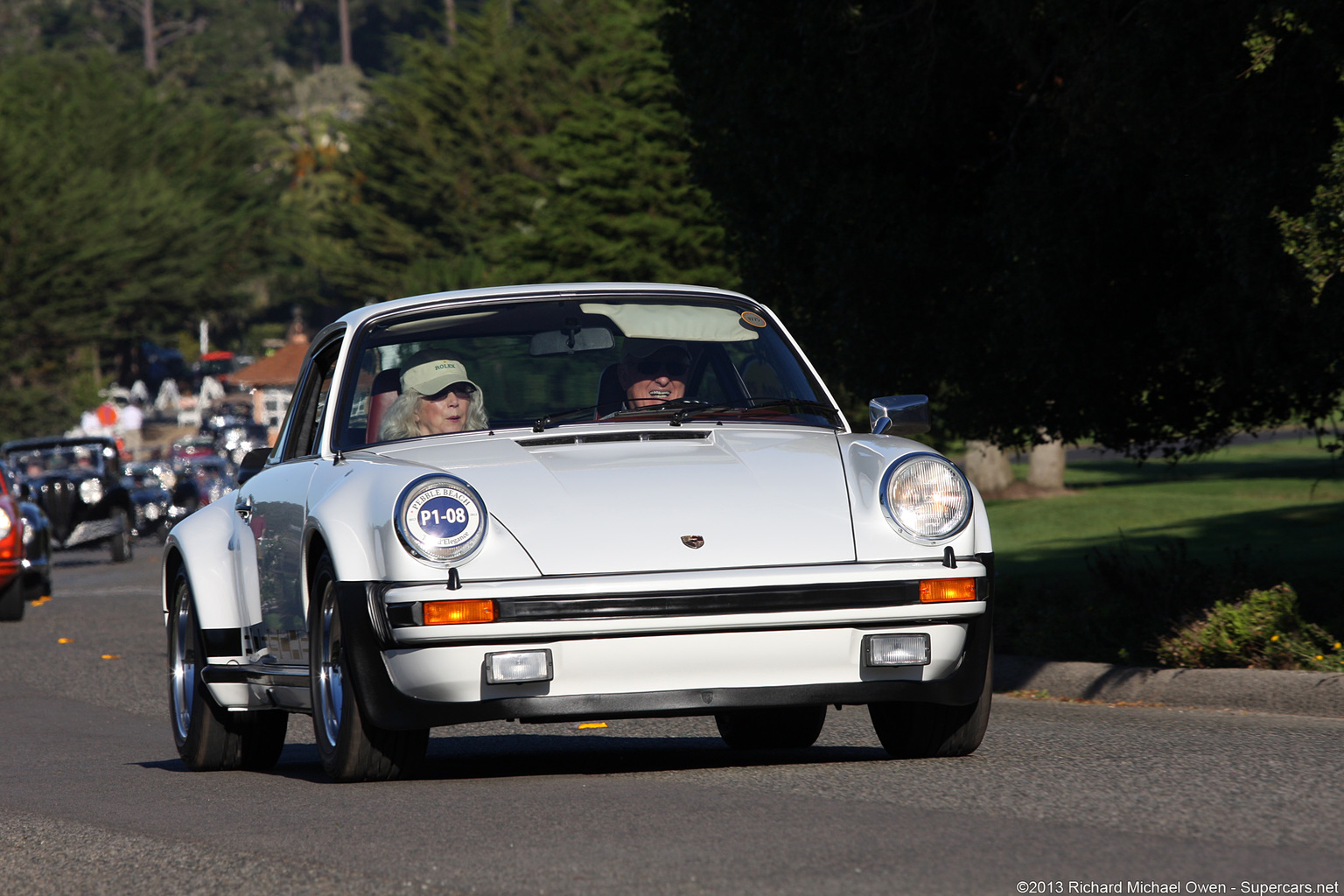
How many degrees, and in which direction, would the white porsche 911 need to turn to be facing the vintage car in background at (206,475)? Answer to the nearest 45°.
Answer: approximately 180°

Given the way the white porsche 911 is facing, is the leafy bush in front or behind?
behind

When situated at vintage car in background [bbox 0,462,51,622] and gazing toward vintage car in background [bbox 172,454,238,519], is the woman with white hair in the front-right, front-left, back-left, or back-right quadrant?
back-right

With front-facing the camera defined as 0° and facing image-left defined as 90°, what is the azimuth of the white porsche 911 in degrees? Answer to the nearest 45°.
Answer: approximately 0°

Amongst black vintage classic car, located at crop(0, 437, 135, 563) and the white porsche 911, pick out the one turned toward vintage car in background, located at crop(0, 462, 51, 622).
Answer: the black vintage classic car

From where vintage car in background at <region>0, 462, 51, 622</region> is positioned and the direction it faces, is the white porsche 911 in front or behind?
in front

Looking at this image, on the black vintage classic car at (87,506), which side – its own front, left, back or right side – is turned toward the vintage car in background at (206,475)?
back

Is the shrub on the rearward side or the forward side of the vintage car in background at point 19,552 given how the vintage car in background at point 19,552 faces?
on the forward side

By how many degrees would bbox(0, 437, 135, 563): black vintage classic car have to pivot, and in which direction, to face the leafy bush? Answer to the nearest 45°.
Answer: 0° — it already faces it

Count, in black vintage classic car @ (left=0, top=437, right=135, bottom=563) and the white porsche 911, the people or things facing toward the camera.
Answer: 2

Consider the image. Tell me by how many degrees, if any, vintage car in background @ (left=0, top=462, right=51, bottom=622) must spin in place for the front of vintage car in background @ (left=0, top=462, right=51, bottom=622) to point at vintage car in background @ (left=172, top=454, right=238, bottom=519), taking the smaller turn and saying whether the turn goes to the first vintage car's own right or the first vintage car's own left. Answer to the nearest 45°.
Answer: approximately 135° to the first vintage car's own left
